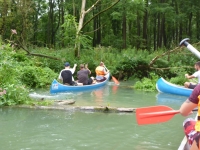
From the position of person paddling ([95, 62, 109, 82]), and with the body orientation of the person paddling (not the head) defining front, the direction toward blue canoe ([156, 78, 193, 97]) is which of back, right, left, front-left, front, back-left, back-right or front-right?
right
